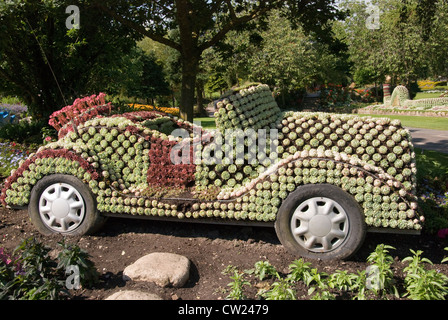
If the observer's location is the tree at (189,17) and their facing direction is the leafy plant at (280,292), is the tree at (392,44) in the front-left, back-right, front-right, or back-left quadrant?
back-left

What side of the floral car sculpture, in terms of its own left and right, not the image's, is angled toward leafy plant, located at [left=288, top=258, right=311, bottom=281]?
right

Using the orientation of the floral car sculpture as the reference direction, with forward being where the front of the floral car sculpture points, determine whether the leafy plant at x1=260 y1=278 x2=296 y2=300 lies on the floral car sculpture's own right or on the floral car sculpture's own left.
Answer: on the floral car sculpture's own right

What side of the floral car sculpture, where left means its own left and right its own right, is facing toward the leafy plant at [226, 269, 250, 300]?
right

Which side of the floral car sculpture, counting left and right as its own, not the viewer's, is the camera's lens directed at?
right

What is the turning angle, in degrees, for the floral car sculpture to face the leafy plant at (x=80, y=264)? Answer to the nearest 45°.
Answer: approximately 135° to its right

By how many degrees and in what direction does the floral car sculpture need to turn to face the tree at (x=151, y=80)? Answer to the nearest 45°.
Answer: approximately 90° to its left
